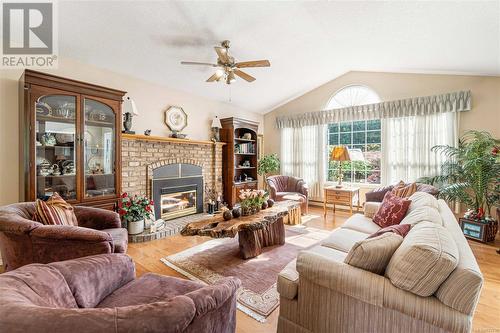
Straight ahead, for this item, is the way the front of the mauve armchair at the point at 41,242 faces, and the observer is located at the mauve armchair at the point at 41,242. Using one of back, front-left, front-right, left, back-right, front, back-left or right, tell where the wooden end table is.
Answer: front

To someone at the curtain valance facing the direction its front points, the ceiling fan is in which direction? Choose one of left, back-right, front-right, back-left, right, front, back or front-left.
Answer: front

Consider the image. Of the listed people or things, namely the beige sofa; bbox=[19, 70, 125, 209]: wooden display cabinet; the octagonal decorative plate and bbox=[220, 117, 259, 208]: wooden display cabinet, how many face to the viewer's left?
1

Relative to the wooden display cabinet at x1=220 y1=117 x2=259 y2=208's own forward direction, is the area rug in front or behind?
in front

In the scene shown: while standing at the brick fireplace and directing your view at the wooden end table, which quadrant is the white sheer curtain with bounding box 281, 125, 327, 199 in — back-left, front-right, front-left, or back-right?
front-left

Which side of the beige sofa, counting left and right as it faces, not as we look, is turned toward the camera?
left

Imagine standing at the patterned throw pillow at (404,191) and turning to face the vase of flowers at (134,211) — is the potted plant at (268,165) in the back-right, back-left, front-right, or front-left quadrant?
front-right

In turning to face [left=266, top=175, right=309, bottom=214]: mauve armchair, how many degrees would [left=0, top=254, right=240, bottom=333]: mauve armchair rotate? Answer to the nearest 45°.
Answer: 0° — it already faces it

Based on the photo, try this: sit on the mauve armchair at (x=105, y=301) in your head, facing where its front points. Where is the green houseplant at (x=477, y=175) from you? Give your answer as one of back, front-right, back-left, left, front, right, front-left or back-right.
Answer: front-right

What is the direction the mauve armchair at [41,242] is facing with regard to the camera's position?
facing to the right of the viewer

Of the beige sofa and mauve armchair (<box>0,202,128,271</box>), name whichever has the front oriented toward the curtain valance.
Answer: the mauve armchair

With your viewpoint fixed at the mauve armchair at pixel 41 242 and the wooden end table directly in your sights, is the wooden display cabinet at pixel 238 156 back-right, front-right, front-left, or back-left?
front-left

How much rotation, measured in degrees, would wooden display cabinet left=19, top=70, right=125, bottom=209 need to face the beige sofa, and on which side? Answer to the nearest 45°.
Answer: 0° — it already faces it

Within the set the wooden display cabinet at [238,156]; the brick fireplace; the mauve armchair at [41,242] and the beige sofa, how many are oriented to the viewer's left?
1

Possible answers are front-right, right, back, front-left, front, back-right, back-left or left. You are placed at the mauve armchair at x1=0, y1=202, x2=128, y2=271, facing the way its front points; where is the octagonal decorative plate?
front-left

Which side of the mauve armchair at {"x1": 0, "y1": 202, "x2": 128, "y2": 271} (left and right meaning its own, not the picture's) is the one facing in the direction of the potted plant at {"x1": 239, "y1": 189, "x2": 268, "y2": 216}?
front

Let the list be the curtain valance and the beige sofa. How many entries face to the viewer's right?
0
